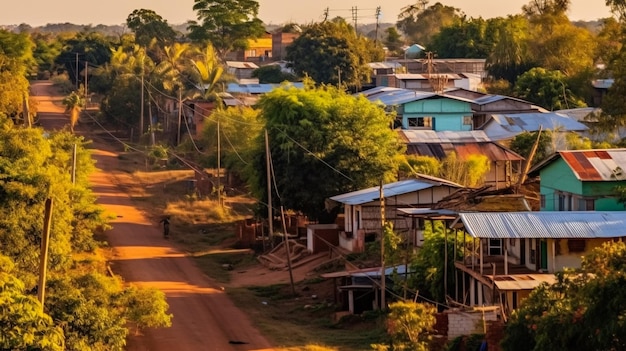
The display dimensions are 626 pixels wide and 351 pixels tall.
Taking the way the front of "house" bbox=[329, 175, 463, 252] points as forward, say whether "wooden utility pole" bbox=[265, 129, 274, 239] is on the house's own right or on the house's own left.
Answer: on the house's own right

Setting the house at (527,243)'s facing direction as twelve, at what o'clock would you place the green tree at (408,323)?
The green tree is roughly at 1 o'clock from the house.

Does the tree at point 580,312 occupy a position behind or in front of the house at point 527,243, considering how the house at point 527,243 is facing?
in front

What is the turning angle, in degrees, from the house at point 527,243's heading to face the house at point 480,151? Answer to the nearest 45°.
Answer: approximately 180°

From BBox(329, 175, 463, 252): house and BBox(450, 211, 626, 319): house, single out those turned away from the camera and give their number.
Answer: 0

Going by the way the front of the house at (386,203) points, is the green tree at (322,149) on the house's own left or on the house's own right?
on the house's own right

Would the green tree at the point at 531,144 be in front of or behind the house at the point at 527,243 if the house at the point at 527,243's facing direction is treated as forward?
behind

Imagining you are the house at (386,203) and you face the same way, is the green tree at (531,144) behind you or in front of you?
behind

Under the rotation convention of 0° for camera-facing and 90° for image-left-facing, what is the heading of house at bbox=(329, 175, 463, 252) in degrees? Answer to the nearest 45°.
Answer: approximately 45°

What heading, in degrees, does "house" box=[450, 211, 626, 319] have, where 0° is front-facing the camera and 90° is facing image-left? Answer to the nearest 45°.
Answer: approximately 0°

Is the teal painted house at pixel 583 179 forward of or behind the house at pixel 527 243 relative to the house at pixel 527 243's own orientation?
behind
